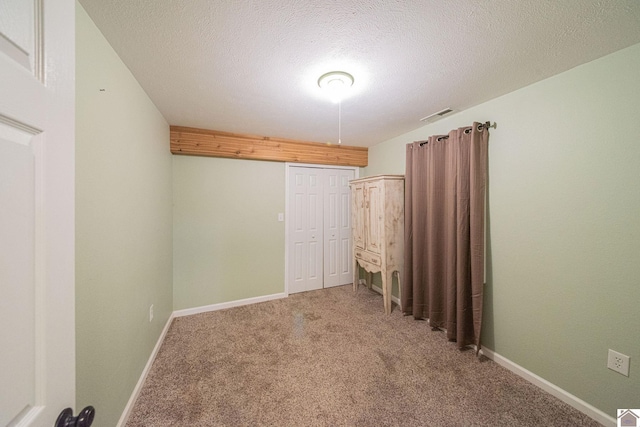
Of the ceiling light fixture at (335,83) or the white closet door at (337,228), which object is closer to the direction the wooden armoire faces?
the ceiling light fixture

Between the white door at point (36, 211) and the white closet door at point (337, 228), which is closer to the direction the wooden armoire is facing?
the white door

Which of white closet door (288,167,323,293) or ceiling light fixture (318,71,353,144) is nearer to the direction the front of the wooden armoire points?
the ceiling light fixture

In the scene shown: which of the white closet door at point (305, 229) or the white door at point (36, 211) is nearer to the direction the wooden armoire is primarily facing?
the white door

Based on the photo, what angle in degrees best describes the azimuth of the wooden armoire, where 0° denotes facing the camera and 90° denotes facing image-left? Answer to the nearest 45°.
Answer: approximately 45°

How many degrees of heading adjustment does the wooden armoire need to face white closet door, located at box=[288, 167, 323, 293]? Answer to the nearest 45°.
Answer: approximately 45° to its right

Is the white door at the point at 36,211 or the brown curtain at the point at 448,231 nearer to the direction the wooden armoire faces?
the white door

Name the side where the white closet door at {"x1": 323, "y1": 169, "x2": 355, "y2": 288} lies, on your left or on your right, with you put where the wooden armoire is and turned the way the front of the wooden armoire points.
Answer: on your right

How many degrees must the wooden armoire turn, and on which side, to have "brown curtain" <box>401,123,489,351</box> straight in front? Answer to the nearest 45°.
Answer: approximately 90° to its left

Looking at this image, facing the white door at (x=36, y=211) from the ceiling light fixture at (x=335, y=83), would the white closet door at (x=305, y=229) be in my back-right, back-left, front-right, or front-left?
back-right
